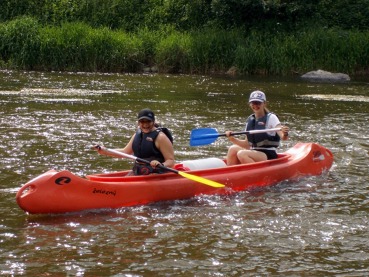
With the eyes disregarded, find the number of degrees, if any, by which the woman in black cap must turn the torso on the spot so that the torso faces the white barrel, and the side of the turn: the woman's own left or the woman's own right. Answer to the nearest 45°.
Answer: approximately 180°

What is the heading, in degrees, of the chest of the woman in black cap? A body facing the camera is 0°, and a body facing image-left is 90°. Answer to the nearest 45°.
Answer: approximately 45°

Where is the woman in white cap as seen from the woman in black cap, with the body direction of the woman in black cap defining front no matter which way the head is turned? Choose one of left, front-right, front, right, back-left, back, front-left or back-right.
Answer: back

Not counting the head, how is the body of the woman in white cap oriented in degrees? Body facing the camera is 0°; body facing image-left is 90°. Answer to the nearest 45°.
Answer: approximately 45°

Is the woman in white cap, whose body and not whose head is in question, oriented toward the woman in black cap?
yes

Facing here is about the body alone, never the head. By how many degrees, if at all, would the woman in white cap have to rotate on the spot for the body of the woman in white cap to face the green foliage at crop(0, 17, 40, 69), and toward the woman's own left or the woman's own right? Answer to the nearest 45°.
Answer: approximately 90° to the woman's own right
